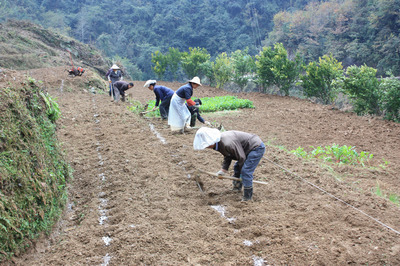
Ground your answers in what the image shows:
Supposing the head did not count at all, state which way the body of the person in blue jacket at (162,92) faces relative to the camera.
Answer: to the viewer's left

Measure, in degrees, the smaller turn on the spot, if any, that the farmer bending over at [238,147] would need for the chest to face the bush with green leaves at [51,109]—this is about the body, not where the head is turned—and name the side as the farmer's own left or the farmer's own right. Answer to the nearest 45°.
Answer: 0° — they already face it

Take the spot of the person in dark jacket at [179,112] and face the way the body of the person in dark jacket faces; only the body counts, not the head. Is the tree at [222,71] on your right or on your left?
on your left

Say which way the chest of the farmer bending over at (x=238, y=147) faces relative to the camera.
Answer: to the viewer's left
